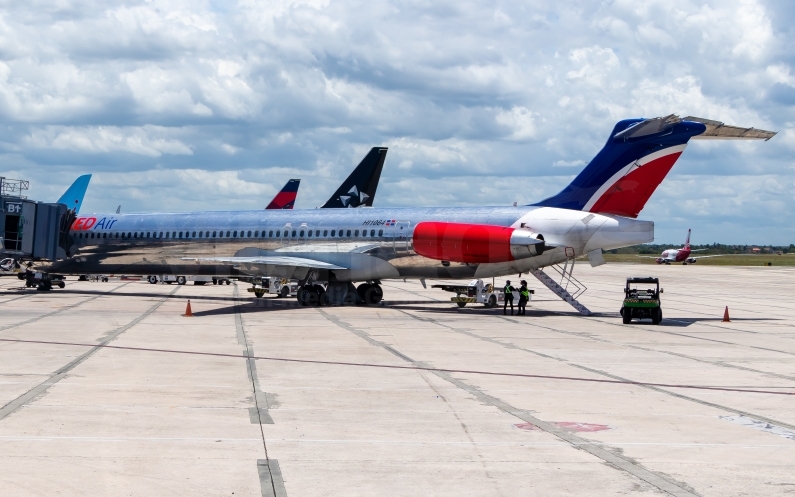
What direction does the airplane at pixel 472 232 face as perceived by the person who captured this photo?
facing away from the viewer and to the left of the viewer
